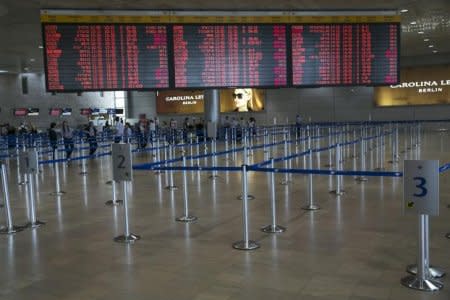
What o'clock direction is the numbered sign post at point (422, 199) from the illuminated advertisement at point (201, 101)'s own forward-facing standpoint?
The numbered sign post is roughly at 12 o'clock from the illuminated advertisement.

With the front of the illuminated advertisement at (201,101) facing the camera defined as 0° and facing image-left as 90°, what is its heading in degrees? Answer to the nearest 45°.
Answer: approximately 0°

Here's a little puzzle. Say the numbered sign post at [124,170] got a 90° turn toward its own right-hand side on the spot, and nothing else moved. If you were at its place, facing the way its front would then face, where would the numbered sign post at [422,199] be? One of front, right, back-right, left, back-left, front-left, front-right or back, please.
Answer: back-left
